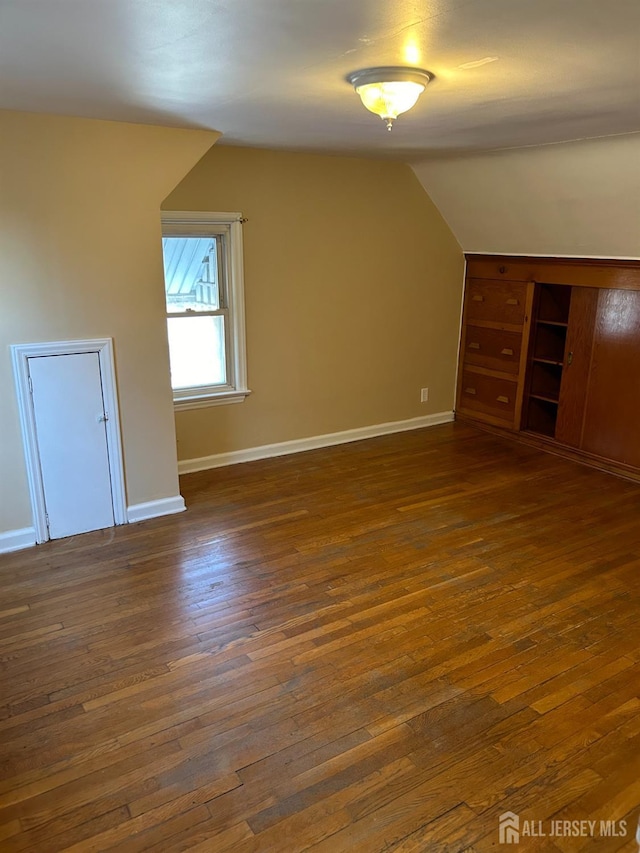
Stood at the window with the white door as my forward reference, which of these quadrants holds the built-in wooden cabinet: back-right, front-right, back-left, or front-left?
back-left

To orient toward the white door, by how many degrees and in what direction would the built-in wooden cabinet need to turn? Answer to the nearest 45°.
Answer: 0° — it already faces it

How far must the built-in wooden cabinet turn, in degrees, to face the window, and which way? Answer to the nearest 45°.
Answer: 0° — it already faces it

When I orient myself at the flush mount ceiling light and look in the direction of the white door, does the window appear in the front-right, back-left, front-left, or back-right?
front-right

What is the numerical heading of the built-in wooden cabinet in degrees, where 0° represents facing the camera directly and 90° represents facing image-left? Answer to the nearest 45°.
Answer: approximately 45°

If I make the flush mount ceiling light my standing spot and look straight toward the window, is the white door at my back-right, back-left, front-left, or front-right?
front-left

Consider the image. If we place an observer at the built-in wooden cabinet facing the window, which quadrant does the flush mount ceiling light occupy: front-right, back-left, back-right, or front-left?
front-left

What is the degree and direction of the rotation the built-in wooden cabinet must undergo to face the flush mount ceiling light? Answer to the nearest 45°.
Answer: approximately 45° to its left
